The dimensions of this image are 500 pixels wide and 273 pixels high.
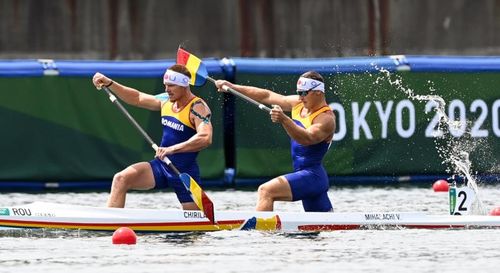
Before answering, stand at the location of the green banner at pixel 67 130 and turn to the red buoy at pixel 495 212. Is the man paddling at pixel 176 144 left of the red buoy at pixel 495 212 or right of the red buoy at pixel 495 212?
right

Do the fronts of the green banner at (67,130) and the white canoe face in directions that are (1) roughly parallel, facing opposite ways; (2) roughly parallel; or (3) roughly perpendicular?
roughly perpendicular

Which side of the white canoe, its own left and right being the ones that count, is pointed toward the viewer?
left

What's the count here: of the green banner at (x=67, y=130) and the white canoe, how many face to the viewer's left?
1

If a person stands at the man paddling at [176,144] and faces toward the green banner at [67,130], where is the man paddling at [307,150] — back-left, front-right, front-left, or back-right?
back-right

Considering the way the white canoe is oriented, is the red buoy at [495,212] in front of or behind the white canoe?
behind

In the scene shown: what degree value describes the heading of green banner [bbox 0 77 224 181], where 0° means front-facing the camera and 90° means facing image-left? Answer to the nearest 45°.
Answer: approximately 0°

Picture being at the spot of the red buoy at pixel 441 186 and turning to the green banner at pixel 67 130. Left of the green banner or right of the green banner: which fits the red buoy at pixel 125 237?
left

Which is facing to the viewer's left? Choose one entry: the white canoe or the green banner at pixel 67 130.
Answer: the white canoe
